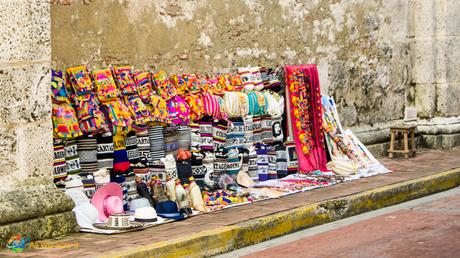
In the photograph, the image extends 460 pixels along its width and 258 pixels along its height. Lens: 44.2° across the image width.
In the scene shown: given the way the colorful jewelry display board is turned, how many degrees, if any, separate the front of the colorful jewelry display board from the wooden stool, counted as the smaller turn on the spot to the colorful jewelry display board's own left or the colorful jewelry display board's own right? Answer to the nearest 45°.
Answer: approximately 135° to the colorful jewelry display board's own left

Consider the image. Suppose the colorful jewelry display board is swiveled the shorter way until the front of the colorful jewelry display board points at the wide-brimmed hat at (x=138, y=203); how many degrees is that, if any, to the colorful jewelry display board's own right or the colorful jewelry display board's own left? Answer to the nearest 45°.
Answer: approximately 45° to the colorful jewelry display board's own right

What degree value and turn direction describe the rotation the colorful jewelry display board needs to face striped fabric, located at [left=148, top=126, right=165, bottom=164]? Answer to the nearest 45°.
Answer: approximately 45° to its right

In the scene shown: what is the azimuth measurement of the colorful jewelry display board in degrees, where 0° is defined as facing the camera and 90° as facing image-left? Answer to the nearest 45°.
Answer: approximately 0°

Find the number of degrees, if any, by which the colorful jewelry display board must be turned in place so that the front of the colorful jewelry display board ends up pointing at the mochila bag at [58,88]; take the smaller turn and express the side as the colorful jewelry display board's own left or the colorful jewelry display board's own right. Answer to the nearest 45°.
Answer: approximately 45° to the colorful jewelry display board's own right
